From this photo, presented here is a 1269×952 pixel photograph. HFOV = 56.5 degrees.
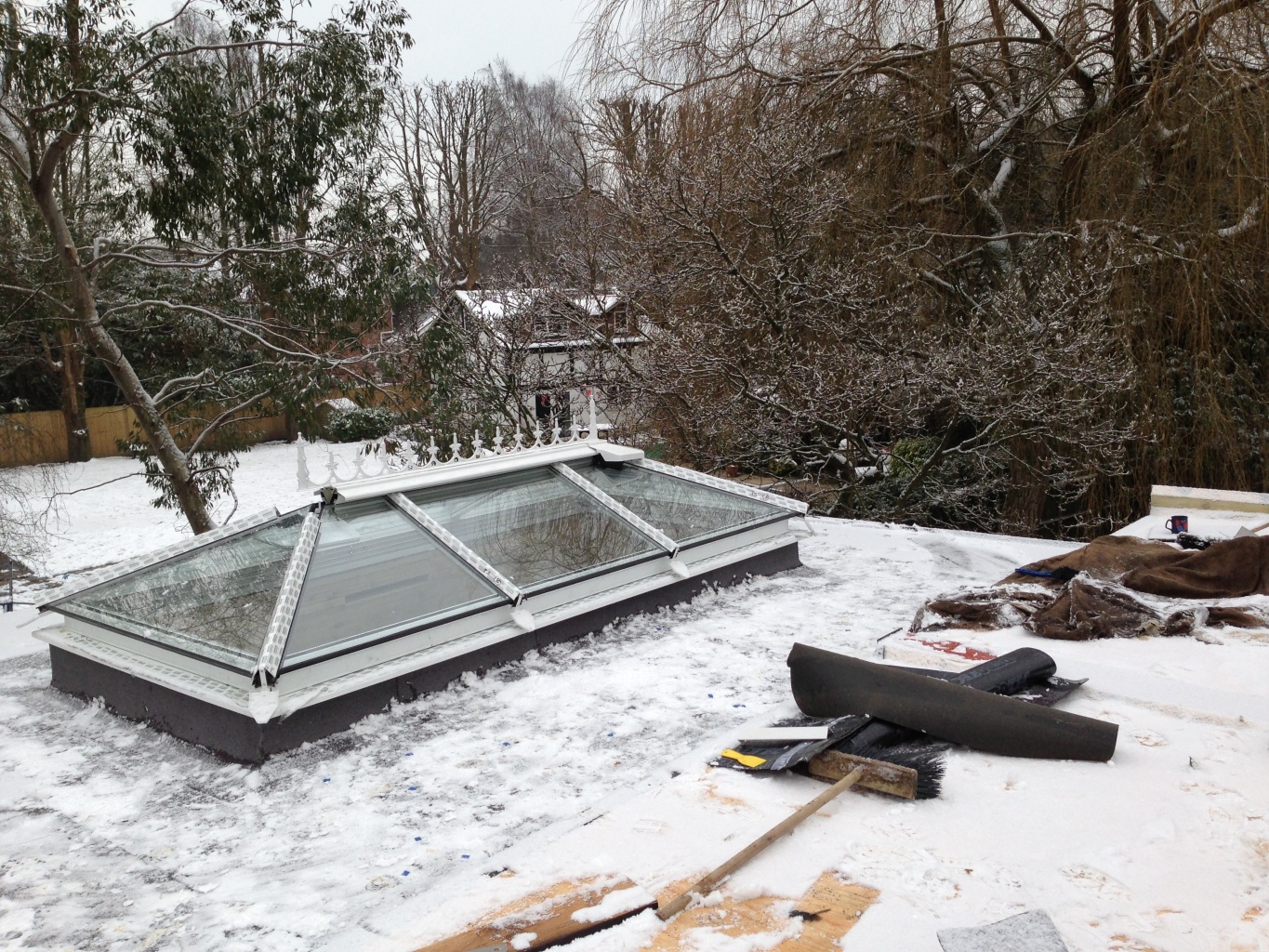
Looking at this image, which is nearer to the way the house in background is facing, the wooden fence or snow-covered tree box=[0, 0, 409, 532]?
the snow-covered tree

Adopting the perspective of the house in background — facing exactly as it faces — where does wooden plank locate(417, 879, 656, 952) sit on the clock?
The wooden plank is roughly at 12 o'clock from the house in background.

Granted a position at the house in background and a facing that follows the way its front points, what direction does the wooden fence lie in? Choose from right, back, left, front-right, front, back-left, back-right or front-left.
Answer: front-right

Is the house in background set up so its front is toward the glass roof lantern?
yes

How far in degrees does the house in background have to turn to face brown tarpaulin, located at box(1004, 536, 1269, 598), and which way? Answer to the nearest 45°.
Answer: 0° — it already faces it

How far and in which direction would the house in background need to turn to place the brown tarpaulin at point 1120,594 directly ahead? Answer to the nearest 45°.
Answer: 0° — it already faces it

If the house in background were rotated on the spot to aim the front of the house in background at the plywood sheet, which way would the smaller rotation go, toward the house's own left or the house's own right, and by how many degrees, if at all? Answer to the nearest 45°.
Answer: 0° — it already faces it

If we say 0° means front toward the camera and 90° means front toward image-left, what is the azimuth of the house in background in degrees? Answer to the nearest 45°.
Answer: approximately 0°
